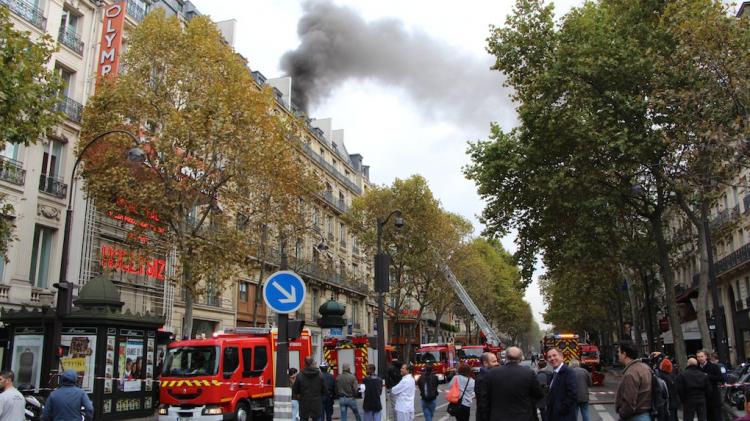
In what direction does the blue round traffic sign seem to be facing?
toward the camera

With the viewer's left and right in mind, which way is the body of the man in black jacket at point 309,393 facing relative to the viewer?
facing away from the viewer

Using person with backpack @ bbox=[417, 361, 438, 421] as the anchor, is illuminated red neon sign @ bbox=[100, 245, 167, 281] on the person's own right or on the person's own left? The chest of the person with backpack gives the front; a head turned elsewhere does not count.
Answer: on the person's own left

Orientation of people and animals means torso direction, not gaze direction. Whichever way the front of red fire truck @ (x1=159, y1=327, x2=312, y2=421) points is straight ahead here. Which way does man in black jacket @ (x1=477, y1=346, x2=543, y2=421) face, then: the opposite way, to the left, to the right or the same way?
the opposite way

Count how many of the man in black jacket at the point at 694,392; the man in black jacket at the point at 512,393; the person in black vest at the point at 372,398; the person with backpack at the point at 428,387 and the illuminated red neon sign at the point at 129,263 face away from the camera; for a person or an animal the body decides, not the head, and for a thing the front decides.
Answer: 4

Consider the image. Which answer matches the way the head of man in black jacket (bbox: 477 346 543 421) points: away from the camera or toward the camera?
away from the camera

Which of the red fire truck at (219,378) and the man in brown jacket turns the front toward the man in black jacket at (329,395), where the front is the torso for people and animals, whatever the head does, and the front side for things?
the man in brown jacket

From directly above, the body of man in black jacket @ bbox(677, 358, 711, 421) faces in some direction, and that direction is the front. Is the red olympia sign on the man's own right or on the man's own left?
on the man's own left

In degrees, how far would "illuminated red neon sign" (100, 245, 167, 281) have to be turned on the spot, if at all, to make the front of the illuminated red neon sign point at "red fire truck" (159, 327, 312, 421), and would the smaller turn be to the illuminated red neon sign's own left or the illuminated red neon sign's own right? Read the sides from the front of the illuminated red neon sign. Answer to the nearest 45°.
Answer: approximately 45° to the illuminated red neon sign's own right

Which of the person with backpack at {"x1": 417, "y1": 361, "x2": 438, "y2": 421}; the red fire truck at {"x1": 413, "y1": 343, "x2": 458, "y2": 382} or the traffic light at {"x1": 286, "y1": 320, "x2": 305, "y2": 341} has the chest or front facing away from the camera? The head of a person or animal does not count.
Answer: the person with backpack

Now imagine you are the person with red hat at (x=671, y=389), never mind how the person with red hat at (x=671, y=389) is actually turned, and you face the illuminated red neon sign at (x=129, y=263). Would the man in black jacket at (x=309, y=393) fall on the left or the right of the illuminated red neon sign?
left

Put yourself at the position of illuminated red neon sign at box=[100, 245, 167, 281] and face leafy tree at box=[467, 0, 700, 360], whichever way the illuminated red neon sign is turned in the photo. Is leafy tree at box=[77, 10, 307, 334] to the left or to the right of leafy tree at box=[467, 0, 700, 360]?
right

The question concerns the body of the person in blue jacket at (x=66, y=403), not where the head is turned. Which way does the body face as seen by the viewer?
away from the camera
